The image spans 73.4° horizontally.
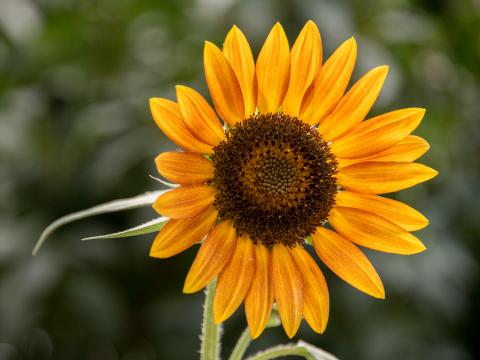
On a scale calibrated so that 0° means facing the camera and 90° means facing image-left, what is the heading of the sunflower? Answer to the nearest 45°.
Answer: approximately 0°
